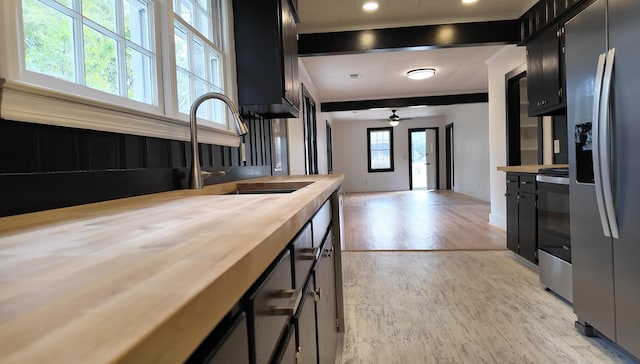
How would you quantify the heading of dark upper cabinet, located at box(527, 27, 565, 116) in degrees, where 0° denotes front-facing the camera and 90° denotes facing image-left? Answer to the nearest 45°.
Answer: approximately 45°

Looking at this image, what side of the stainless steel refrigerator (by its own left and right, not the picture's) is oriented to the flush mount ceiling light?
right

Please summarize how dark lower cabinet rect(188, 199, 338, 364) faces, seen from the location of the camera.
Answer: facing to the right of the viewer

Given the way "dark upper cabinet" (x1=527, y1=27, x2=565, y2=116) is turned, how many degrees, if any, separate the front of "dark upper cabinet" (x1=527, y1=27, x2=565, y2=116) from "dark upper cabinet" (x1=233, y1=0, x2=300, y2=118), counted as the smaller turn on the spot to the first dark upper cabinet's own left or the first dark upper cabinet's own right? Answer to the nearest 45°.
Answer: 0° — it already faces it

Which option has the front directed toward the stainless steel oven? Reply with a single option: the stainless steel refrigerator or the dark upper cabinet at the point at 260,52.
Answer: the dark upper cabinet

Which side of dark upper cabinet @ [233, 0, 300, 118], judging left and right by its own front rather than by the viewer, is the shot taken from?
right

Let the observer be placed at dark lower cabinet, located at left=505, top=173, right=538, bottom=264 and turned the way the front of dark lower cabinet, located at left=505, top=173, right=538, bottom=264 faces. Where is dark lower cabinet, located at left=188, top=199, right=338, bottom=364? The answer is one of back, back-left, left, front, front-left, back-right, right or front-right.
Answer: front-left

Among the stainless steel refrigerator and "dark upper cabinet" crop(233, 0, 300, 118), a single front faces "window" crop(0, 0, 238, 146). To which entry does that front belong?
the stainless steel refrigerator

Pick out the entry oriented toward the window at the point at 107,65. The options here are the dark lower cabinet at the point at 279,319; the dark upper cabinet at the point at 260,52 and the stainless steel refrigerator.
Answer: the stainless steel refrigerator

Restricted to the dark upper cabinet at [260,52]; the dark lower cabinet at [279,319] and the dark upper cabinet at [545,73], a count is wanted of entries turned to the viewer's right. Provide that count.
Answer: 2
